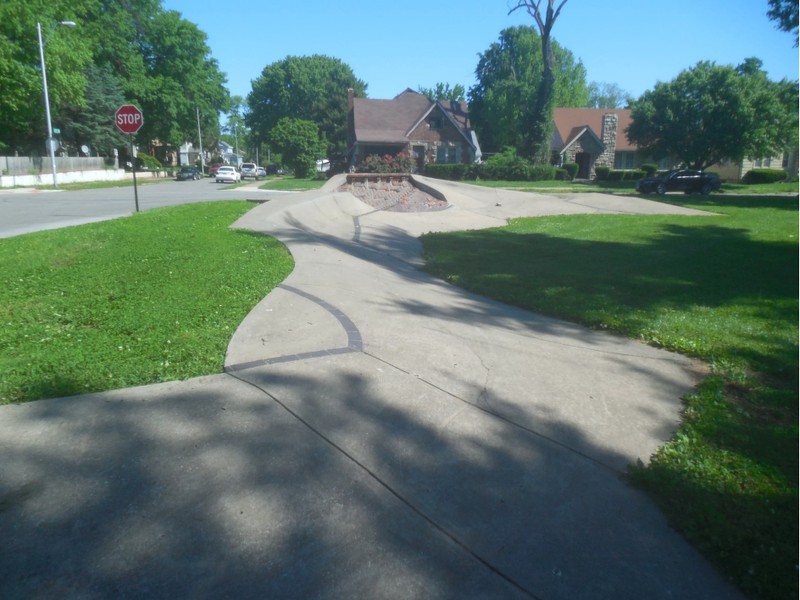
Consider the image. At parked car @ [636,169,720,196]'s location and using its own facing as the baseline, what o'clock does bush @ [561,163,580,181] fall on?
The bush is roughly at 2 o'clock from the parked car.

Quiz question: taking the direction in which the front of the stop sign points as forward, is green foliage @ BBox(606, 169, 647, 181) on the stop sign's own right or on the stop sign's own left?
on the stop sign's own left

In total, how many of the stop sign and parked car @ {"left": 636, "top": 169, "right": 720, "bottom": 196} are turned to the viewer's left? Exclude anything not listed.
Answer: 1

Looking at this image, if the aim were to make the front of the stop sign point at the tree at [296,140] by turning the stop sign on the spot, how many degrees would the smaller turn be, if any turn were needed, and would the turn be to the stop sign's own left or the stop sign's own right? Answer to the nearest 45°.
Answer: approximately 180°

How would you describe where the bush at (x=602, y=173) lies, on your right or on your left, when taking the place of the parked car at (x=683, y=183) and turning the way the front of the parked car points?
on your right

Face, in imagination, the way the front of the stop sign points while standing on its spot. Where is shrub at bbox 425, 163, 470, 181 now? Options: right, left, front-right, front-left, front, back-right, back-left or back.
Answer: back-left

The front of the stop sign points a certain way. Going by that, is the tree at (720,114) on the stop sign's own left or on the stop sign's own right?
on the stop sign's own left

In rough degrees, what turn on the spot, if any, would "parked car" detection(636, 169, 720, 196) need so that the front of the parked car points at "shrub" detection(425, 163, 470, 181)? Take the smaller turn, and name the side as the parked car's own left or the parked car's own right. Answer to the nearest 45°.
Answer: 0° — it already faces it

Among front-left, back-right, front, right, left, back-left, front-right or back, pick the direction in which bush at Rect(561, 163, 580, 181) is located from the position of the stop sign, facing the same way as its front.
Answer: back-left

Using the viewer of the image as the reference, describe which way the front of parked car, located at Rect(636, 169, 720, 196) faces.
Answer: facing to the left of the viewer

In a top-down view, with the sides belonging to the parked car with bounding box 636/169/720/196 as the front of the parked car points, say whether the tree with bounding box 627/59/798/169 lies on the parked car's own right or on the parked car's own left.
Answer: on the parked car's own right

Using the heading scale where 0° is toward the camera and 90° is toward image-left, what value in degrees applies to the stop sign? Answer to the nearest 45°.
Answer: approximately 0°
